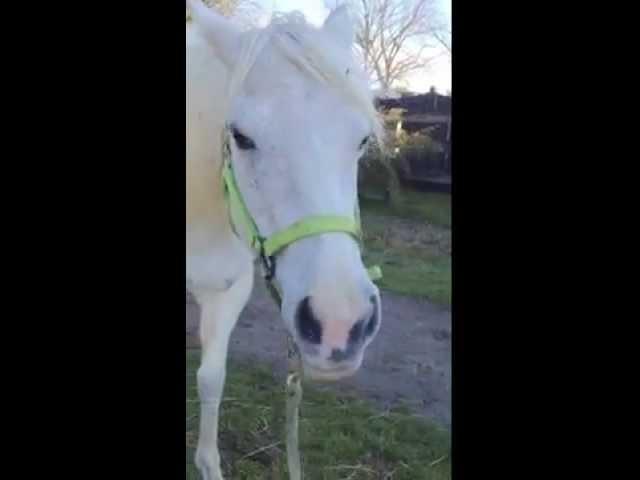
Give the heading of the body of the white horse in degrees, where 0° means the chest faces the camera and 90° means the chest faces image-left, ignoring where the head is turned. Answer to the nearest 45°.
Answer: approximately 315°
